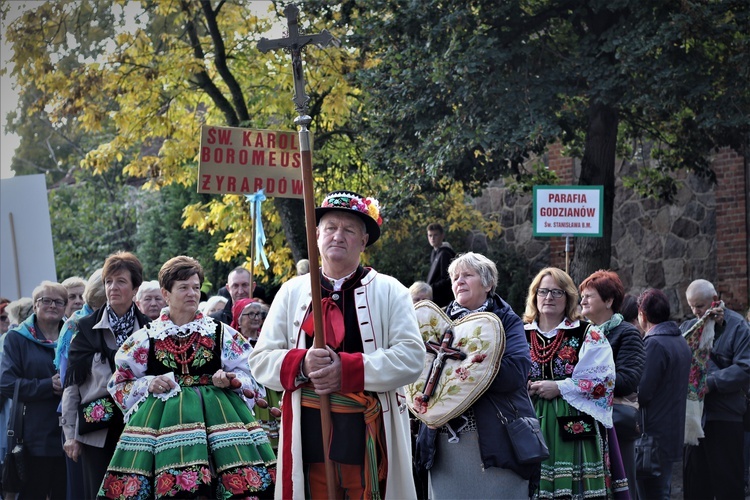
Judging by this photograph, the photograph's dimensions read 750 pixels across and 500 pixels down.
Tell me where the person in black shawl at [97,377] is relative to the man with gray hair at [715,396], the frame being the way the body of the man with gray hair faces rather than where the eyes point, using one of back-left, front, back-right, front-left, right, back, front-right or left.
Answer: front

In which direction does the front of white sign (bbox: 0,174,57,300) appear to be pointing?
away from the camera

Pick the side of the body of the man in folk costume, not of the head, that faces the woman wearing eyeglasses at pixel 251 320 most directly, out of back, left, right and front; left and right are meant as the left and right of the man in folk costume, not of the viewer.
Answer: back

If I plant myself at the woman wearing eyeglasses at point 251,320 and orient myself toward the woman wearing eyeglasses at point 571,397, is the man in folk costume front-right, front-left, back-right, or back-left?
front-right

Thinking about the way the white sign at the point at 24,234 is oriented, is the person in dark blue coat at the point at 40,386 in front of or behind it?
behind

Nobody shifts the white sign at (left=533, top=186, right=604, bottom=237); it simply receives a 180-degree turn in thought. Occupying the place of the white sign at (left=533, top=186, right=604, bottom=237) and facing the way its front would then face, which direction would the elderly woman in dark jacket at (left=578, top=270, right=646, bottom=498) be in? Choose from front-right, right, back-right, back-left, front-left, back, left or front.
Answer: back

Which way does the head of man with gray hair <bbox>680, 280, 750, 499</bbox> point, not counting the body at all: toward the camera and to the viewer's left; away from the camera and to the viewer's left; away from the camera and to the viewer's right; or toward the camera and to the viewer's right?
toward the camera and to the viewer's left

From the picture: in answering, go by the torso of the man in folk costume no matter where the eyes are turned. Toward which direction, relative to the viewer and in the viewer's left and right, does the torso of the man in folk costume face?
facing the viewer

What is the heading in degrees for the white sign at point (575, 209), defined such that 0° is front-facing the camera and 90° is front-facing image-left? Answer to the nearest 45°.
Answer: approximately 0°

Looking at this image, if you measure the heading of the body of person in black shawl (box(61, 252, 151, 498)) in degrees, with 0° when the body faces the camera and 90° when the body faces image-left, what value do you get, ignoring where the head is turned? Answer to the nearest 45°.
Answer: approximately 315°

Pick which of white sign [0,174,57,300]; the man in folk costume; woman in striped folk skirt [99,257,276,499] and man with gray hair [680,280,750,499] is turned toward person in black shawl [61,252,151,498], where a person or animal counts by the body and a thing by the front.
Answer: the man with gray hair

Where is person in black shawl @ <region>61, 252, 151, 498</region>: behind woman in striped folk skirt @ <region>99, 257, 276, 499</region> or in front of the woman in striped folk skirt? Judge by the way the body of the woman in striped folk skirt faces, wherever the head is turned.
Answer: behind

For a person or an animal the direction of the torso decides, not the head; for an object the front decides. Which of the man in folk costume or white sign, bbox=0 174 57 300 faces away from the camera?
the white sign

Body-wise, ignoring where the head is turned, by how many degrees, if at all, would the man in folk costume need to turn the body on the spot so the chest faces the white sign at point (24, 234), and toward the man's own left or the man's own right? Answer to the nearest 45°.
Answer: approximately 135° to the man's own right

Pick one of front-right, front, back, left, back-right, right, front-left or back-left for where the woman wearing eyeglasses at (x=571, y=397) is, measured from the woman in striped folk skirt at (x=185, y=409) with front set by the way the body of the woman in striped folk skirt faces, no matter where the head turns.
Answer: left

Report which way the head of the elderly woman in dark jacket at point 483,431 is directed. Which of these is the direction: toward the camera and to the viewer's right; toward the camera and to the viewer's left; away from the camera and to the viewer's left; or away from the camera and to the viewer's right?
toward the camera and to the viewer's left

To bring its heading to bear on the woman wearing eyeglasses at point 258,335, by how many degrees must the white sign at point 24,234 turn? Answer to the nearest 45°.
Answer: approximately 135° to its right
